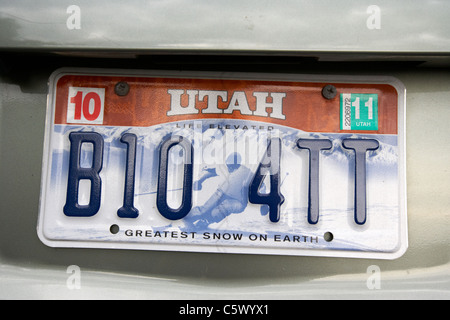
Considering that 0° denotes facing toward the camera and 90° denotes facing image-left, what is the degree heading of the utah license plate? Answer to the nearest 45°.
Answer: approximately 0°
